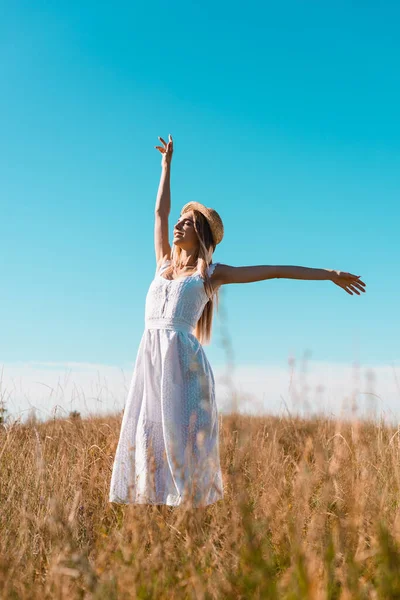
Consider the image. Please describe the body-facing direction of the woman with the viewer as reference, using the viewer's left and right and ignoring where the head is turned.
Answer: facing the viewer and to the left of the viewer
